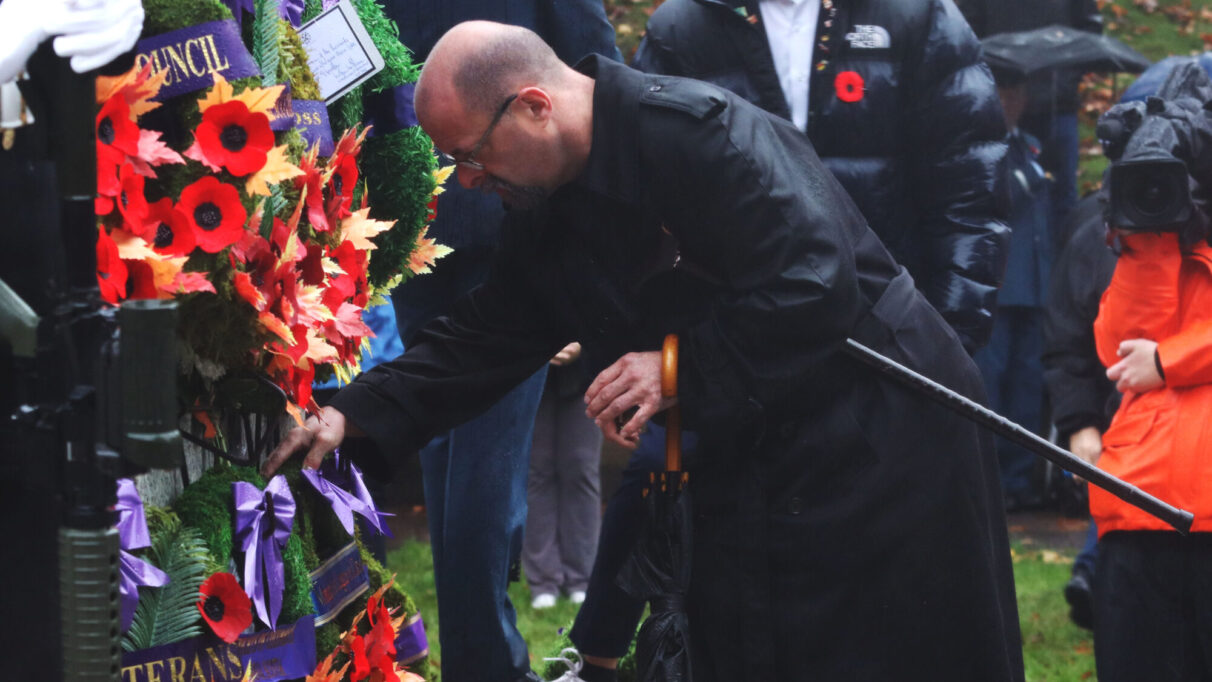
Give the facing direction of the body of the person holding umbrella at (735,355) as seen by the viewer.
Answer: to the viewer's left

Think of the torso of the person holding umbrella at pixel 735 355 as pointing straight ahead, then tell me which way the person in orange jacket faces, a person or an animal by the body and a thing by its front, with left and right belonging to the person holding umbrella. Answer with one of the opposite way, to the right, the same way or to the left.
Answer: the same way

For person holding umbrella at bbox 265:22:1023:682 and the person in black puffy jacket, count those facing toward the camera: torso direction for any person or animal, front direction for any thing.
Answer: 1

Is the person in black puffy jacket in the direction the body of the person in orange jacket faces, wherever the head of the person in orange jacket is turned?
no

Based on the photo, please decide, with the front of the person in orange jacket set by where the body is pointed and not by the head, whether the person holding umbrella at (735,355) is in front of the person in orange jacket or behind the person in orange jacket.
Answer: in front

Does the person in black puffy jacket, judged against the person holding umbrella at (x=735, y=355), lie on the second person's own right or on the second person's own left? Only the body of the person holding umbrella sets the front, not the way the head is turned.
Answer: on the second person's own right

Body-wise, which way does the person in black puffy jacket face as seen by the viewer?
toward the camera

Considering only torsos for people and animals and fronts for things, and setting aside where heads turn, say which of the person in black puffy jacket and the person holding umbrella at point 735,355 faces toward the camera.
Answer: the person in black puffy jacket

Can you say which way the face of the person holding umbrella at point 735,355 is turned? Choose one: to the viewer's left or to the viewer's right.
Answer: to the viewer's left

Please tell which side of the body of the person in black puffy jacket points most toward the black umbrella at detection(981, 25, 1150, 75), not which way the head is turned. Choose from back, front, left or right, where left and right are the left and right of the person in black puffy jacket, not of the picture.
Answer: back

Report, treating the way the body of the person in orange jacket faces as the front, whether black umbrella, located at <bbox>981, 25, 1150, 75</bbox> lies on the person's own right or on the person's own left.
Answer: on the person's own right

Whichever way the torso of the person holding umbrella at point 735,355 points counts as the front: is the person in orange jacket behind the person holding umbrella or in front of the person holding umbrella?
behind

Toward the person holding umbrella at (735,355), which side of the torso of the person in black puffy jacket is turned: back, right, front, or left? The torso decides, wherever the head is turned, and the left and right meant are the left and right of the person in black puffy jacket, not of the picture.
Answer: front

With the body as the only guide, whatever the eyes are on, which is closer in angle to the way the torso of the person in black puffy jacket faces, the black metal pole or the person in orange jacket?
the black metal pole

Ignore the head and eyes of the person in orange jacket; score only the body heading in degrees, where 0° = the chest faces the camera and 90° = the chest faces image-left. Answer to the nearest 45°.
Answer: approximately 45°
